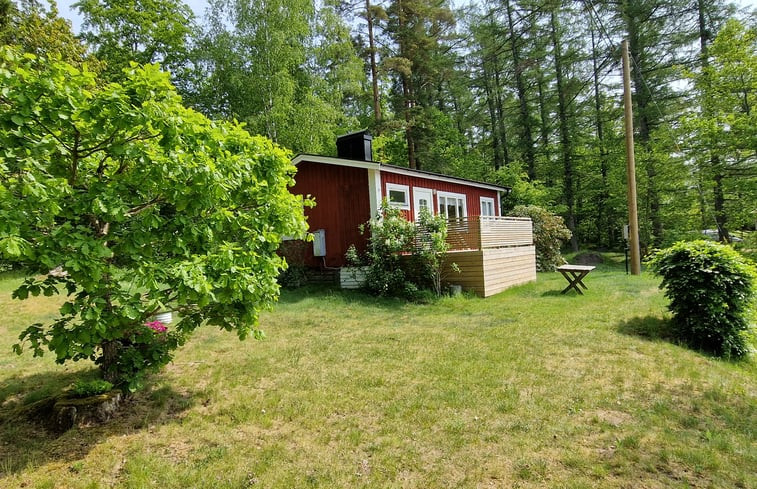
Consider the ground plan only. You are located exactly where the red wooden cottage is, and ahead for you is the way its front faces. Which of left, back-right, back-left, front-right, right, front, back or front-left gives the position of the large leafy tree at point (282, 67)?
back

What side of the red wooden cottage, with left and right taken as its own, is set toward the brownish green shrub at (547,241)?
left

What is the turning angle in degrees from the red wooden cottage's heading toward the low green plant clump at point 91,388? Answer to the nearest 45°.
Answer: approximately 45° to its right

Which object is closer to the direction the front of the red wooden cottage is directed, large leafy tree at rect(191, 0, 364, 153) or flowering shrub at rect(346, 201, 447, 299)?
the flowering shrub

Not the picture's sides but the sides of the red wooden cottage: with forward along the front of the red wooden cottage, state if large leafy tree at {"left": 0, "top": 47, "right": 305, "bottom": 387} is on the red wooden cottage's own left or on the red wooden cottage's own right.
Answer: on the red wooden cottage's own right

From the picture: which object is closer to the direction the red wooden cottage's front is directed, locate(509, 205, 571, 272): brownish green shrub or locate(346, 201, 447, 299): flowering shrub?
the flowering shrub

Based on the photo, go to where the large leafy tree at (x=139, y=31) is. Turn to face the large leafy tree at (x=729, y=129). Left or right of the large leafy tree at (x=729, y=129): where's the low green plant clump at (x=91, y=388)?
right

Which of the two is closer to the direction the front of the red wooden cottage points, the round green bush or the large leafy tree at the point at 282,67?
the round green bush

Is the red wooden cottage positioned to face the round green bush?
yes

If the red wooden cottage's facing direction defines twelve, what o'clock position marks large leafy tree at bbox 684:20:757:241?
The large leafy tree is roughly at 10 o'clock from the red wooden cottage.

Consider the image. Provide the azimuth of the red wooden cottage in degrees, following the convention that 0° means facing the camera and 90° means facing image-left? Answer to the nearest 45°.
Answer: approximately 315°

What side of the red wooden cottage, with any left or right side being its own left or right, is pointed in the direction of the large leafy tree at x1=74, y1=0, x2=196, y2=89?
back

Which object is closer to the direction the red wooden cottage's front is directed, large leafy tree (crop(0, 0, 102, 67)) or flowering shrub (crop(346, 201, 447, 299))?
the flowering shrub
